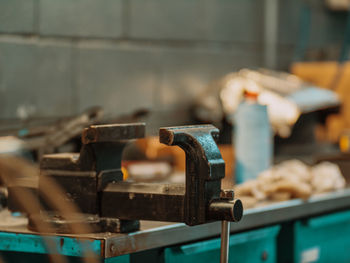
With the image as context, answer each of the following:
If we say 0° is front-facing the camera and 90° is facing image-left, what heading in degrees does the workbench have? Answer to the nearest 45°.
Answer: approximately 315°
